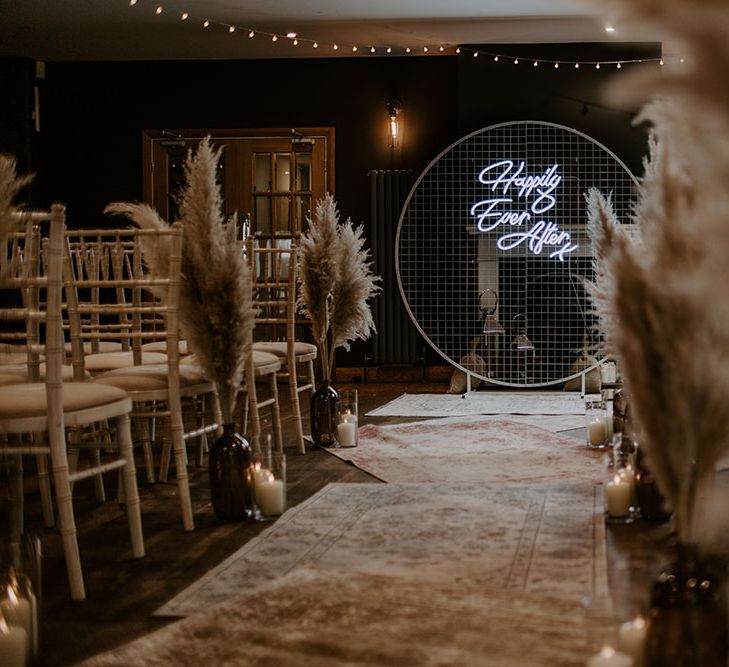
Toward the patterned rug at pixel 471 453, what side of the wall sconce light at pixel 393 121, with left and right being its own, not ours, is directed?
front

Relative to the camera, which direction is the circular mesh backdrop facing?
toward the camera

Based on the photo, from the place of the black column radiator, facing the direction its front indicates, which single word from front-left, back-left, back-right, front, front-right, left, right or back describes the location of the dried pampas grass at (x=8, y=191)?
front

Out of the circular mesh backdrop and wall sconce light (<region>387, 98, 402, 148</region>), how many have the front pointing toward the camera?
2

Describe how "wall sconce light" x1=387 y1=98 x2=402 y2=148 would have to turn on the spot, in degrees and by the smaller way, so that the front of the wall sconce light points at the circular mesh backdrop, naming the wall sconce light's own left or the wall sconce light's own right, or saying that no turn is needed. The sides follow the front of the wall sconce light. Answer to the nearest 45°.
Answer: approximately 45° to the wall sconce light's own left

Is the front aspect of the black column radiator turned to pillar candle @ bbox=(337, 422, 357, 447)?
yes

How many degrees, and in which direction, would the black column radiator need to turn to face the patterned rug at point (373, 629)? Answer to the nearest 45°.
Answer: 0° — it already faces it

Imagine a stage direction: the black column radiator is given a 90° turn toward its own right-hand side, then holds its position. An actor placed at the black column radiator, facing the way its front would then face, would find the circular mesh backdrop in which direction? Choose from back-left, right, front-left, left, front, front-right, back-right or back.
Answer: back-left

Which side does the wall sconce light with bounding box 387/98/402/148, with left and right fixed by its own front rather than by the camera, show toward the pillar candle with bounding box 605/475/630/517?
front

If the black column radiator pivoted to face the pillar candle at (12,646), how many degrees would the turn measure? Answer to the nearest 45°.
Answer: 0° — it already faces it

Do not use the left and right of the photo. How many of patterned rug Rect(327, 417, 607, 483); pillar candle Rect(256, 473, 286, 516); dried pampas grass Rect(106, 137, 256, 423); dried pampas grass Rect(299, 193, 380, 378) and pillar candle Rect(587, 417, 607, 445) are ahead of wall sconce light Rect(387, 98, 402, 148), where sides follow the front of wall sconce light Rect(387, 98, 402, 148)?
5

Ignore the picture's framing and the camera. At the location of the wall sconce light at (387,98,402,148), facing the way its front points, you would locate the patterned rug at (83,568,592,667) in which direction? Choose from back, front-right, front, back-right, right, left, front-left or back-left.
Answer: front

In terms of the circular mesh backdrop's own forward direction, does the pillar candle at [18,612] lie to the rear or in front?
in front

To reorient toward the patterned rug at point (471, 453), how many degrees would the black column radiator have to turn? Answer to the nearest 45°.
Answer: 0° — it already faces it

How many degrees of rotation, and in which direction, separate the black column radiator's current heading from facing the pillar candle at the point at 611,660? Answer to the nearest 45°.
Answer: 0° — it already faces it

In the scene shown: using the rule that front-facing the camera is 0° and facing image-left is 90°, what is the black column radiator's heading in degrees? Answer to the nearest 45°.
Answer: approximately 0°

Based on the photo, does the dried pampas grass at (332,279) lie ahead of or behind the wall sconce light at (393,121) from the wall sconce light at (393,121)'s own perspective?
ahead

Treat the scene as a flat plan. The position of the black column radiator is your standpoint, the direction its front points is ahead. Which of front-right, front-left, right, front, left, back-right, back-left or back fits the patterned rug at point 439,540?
front

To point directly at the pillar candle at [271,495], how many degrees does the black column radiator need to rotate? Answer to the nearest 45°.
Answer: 0° — it already faces it
